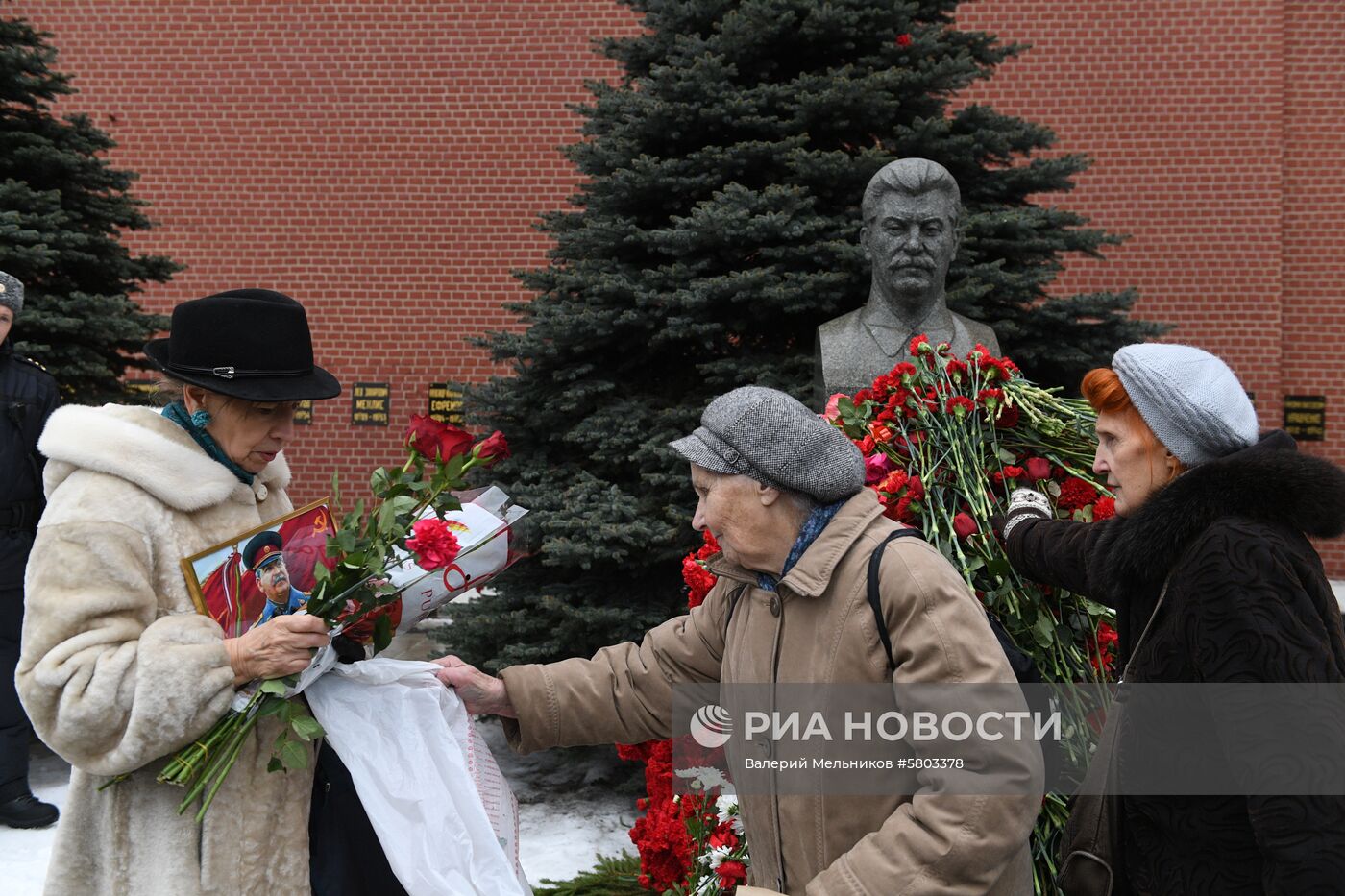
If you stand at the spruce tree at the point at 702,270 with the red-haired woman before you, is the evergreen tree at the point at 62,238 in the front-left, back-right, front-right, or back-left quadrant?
back-right

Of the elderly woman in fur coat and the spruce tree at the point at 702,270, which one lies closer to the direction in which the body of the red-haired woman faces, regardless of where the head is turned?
the elderly woman in fur coat

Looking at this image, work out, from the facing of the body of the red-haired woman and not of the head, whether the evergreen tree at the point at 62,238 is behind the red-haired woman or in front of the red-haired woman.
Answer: in front

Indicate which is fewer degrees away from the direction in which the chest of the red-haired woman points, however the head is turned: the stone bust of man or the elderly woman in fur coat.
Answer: the elderly woman in fur coat

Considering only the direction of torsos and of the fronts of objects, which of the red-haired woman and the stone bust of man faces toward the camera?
the stone bust of man

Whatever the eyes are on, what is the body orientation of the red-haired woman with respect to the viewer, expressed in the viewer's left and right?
facing to the left of the viewer

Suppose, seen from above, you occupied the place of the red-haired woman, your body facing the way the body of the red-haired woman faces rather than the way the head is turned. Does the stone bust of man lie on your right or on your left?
on your right

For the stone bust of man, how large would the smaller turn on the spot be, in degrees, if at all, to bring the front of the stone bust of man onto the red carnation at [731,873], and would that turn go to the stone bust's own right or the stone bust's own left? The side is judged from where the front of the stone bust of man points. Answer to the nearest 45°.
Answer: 0° — it already faces it

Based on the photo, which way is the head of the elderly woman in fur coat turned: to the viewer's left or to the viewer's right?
to the viewer's right

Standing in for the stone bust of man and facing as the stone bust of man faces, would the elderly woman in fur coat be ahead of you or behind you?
ahead

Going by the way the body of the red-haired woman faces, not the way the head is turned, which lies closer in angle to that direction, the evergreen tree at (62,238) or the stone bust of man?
the evergreen tree

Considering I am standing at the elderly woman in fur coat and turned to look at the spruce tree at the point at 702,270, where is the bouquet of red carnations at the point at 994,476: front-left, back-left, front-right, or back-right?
front-right

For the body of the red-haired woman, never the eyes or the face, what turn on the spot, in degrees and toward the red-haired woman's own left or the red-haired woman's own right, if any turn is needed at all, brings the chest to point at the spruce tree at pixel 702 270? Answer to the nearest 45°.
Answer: approximately 45° to the red-haired woman's own right

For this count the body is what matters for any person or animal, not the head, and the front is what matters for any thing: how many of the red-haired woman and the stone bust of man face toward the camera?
1

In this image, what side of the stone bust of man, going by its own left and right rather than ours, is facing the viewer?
front
